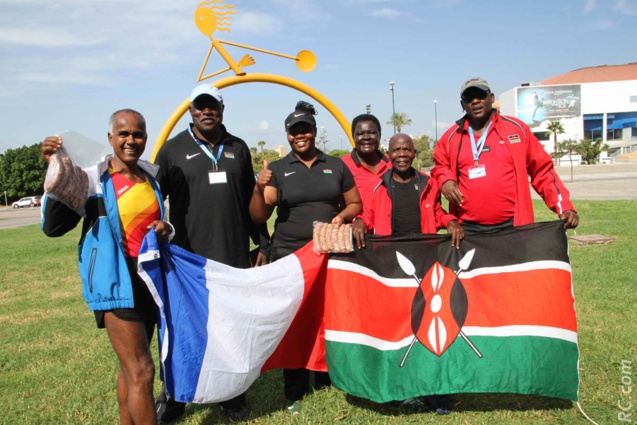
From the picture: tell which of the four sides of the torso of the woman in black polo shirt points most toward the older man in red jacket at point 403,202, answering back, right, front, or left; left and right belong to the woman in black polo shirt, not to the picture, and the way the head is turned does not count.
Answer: left

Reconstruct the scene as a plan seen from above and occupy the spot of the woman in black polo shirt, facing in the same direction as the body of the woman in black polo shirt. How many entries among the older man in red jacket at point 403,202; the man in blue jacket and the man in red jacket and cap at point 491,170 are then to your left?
2

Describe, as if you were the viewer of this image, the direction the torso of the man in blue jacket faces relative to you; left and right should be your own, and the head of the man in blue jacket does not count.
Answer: facing the viewer and to the right of the viewer

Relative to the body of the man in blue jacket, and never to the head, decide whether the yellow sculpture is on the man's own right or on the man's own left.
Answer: on the man's own left

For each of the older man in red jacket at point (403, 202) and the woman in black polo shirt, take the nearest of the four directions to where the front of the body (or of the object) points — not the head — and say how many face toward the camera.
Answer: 2

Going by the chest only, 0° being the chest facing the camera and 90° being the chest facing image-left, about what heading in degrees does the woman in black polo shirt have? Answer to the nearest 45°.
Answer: approximately 0°

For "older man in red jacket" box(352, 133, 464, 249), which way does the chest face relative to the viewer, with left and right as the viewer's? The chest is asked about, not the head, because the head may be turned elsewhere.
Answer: facing the viewer

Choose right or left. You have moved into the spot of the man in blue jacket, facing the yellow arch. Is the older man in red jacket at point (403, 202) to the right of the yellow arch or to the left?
right
